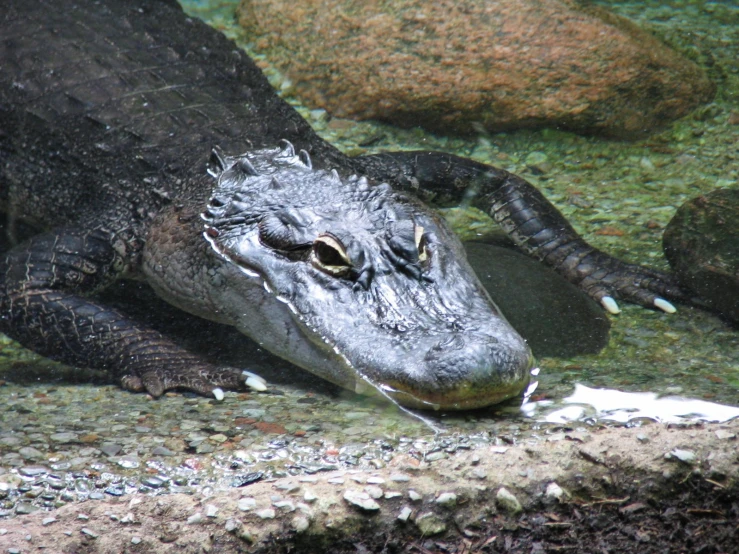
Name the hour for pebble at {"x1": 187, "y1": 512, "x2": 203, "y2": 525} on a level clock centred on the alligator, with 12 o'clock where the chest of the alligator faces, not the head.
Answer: The pebble is roughly at 1 o'clock from the alligator.

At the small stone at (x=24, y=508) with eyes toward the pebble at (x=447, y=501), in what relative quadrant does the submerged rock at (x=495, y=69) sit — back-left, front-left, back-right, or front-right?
front-left

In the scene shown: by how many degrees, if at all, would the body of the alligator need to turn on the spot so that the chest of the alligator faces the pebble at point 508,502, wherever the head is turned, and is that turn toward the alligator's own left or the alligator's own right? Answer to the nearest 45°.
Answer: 0° — it already faces it

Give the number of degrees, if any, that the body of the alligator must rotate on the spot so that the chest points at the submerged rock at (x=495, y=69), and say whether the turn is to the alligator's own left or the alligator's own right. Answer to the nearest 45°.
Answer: approximately 90° to the alligator's own left

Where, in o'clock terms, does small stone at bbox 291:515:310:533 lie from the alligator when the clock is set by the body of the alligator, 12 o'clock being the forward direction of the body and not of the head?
The small stone is roughly at 1 o'clock from the alligator.

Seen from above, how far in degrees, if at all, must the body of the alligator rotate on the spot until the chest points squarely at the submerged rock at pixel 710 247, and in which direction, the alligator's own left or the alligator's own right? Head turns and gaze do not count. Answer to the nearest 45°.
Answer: approximately 45° to the alligator's own left

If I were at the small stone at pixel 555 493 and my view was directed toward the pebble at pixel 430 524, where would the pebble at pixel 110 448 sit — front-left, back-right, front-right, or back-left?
front-right

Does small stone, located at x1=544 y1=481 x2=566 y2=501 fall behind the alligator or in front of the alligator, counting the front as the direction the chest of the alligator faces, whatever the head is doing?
in front

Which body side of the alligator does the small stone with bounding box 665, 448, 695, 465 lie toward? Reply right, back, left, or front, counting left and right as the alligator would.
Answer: front

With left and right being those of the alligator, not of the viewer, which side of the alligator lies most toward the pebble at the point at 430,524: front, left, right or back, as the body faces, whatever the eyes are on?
front

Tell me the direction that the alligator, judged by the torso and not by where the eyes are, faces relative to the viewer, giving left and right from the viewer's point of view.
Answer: facing the viewer and to the right of the viewer
